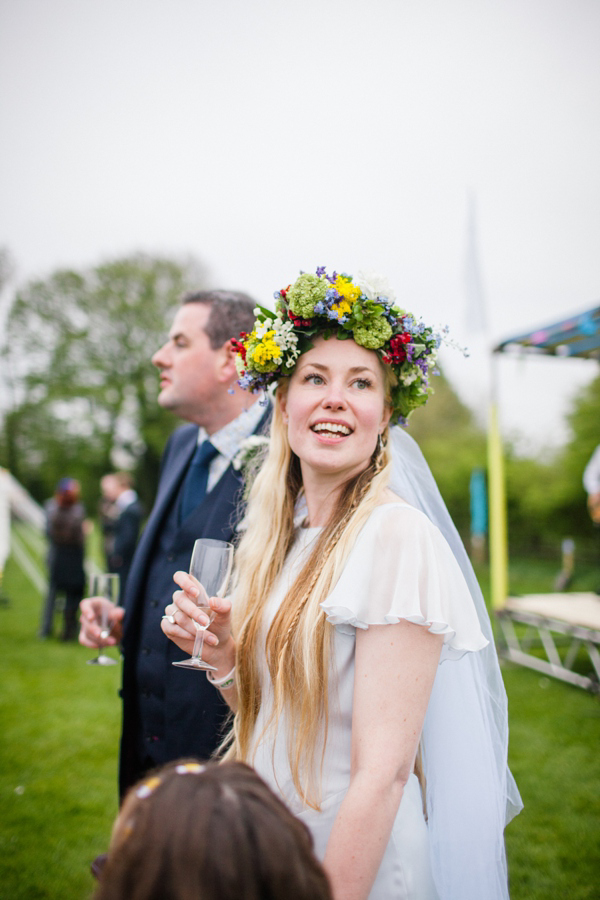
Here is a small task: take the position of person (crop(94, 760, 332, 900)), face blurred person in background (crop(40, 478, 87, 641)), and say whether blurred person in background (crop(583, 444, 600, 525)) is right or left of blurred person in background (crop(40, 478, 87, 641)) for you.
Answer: right

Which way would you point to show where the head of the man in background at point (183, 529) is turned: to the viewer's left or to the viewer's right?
to the viewer's left

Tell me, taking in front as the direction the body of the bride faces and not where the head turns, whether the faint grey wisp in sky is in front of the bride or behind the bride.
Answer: behind

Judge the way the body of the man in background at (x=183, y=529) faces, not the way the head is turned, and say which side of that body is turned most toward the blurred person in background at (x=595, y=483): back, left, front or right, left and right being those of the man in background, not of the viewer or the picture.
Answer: back

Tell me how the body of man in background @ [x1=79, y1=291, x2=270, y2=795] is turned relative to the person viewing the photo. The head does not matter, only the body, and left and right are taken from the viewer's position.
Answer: facing the viewer and to the left of the viewer

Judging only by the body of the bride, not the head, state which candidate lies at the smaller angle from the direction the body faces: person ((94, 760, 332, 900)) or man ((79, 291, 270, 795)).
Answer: the person

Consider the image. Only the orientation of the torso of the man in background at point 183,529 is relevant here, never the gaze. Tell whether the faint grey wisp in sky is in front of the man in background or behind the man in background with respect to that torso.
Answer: behind

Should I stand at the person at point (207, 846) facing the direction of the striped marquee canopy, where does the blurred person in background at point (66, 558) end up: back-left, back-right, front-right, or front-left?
front-left

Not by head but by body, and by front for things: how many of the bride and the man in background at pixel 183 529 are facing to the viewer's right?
0

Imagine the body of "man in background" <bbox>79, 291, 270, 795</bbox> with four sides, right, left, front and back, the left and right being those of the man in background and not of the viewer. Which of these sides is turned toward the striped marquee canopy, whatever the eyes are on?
back

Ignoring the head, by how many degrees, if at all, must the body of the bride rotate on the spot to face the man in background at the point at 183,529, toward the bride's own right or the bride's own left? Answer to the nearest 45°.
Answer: approximately 90° to the bride's own right

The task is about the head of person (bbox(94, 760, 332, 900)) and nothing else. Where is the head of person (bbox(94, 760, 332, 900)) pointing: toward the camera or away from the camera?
away from the camera

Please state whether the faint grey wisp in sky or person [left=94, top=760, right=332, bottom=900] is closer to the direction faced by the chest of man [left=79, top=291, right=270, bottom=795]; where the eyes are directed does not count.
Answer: the person

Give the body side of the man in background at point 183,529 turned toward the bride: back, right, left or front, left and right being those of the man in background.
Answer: left
